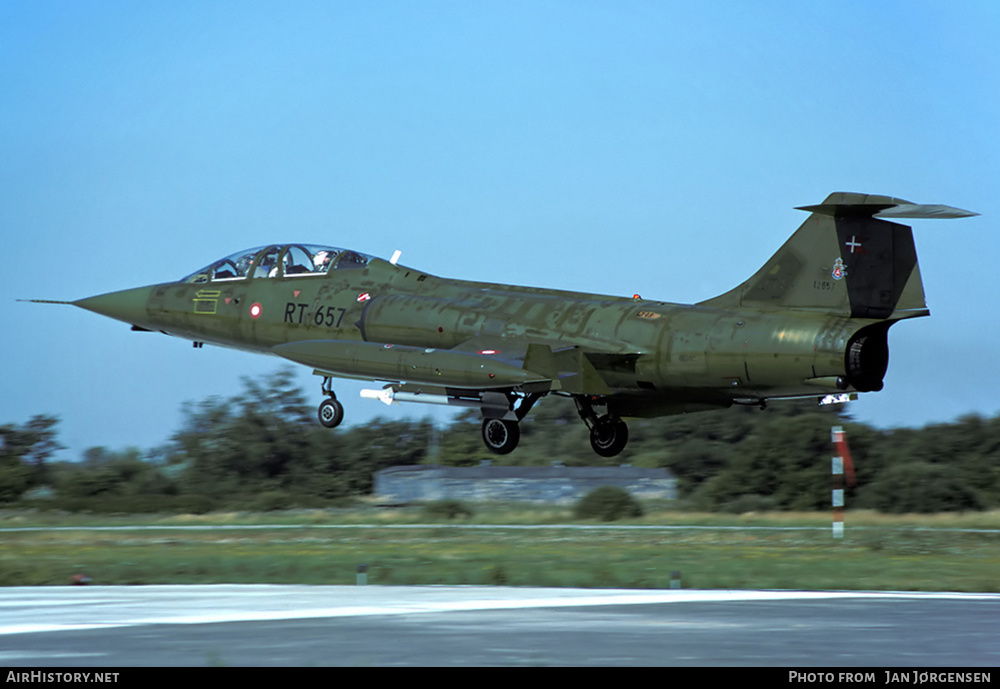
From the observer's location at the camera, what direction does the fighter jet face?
facing away from the viewer and to the left of the viewer
